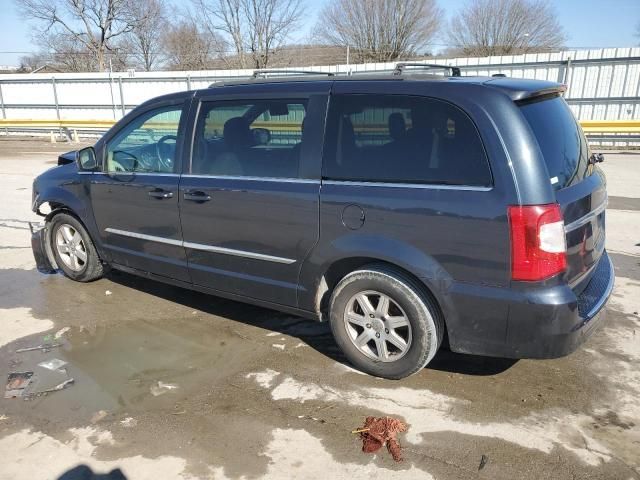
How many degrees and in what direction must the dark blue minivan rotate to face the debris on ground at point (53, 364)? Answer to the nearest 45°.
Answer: approximately 45° to its left

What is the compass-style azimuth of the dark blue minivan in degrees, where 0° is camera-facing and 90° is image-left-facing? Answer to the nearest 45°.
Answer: approximately 135°

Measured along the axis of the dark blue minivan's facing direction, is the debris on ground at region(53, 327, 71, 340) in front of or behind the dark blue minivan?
in front

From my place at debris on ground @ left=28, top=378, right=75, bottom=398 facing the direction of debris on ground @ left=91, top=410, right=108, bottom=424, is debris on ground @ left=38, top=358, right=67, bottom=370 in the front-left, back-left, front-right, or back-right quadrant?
back-left

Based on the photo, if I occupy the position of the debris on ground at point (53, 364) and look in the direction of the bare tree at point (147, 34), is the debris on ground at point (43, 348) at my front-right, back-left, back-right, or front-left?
front-left

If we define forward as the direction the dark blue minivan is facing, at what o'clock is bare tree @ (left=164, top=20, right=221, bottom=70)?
The bare tree is roughly at 1 o'clock from the dark blue minivan.

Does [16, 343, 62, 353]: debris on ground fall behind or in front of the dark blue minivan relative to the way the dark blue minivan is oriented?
in front
